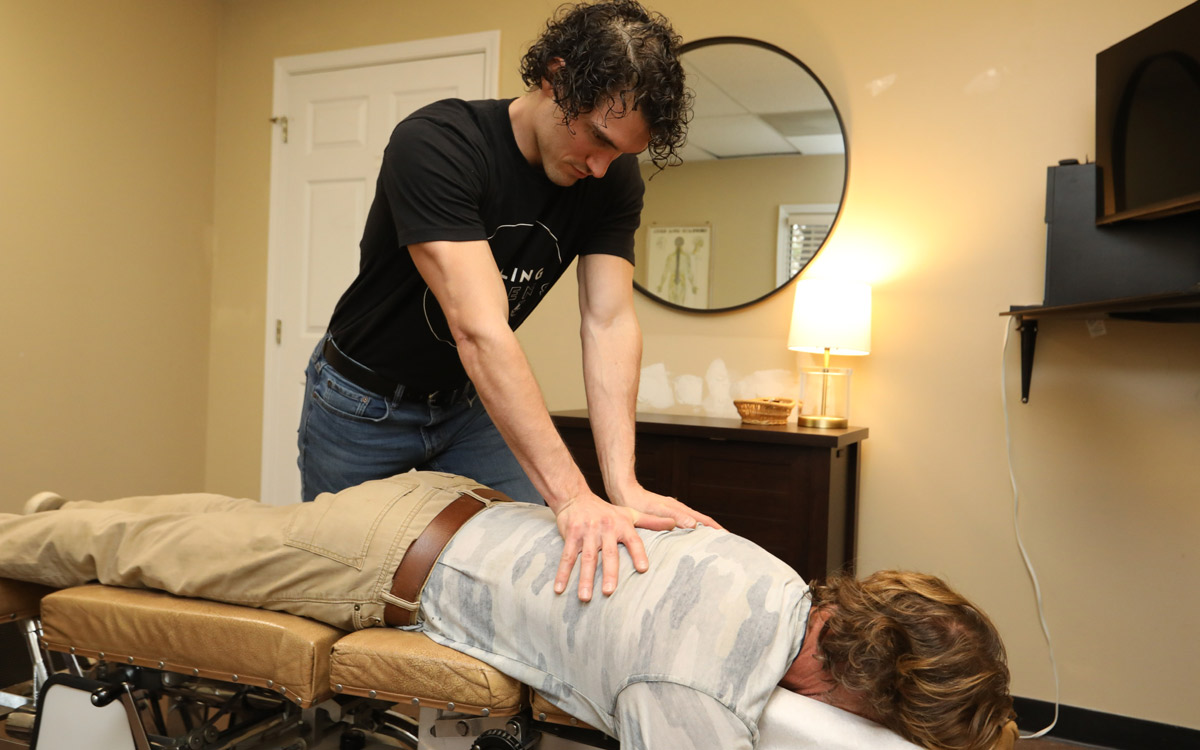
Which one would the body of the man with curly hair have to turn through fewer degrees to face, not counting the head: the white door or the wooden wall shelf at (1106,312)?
the wooden wall shelf

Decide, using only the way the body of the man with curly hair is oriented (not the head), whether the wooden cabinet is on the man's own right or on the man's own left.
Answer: on the man's own left

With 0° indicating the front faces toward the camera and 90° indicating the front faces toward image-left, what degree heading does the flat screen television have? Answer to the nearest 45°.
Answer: approximately 45°

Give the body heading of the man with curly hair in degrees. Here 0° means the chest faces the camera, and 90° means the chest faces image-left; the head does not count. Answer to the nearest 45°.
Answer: approximately 315°

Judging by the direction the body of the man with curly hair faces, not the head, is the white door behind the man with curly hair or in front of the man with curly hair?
behind

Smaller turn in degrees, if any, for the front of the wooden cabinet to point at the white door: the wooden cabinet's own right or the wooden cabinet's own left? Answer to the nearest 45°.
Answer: approximately 90° to the wooden cabinet's own right

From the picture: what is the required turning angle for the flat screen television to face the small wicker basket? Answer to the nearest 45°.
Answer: approximately 45° to its right
